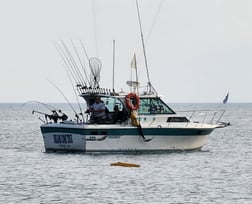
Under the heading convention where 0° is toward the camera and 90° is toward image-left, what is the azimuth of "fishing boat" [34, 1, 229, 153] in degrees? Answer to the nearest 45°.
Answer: approximately 225°
